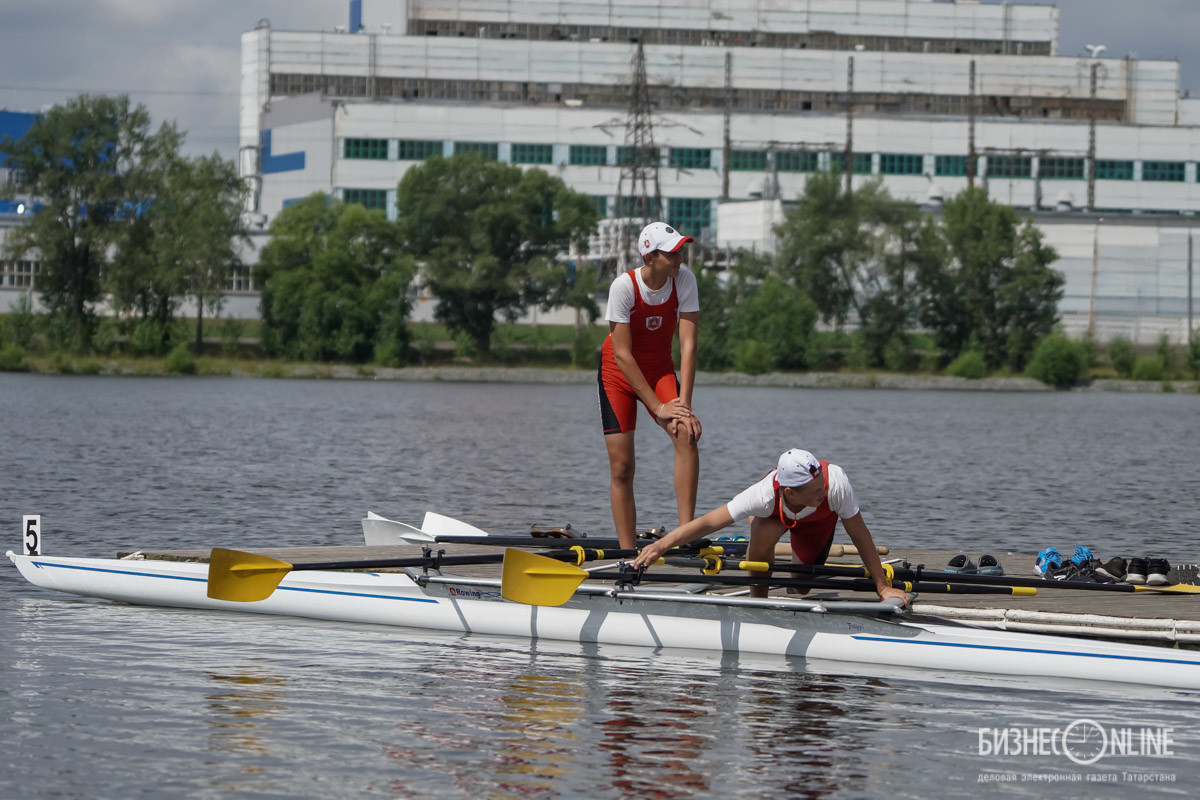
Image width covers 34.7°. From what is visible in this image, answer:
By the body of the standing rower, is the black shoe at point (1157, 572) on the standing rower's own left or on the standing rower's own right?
on the standing rower's own left

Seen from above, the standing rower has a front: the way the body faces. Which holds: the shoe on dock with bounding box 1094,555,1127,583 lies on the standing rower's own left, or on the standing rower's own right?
on the standing rower's own left

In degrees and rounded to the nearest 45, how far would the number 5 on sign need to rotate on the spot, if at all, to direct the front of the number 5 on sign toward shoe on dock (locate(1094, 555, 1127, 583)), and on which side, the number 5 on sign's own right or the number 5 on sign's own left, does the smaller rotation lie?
approximately 45° to the number 5 on sign's own left

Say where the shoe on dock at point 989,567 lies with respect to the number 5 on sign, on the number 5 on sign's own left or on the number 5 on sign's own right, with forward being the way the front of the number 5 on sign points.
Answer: on the number 5 on sign's own left

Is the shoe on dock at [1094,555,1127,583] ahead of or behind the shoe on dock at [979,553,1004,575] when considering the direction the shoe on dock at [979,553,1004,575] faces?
ahead

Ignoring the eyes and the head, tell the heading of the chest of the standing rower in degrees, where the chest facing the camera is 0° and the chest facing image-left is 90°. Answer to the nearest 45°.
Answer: approximately 315°

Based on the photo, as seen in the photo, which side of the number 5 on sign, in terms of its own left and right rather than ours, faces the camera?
front

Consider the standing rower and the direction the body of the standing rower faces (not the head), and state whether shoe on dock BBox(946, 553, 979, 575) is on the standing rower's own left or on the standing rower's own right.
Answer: on the standing rower's own left

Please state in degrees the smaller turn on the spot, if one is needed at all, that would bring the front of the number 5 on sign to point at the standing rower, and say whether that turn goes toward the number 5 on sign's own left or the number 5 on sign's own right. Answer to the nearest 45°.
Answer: approximately 45° to the number 5 on sign's own left
